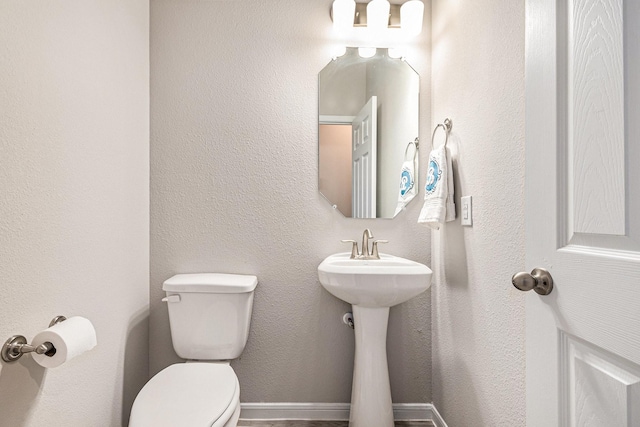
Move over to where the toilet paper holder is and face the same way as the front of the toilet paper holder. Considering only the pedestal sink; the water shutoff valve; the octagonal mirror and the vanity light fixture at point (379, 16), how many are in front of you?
4

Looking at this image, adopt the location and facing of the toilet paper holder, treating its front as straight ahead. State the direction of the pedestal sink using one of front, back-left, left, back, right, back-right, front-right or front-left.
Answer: front

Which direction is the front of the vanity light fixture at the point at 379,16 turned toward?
toward the camera

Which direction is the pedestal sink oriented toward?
toward the camera

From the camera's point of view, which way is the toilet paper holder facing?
to the viewer's right

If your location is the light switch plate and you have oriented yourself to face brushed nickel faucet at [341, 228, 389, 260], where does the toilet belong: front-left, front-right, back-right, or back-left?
front-left

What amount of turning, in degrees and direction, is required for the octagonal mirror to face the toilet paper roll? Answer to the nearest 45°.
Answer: approximately 45° to its right

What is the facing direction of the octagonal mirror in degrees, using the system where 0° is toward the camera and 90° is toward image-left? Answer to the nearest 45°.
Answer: approximately 0°

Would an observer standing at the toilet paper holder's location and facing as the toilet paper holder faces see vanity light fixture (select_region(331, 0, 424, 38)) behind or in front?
in front
